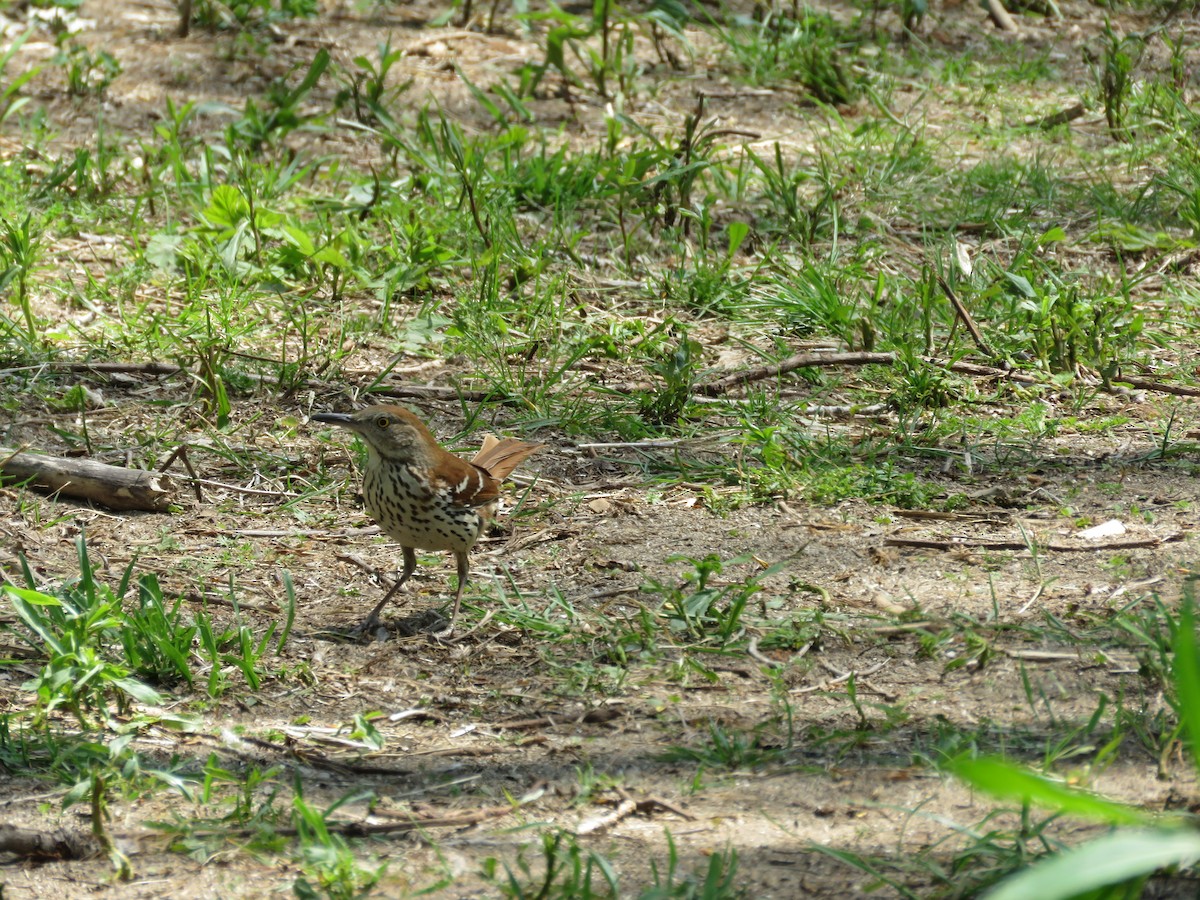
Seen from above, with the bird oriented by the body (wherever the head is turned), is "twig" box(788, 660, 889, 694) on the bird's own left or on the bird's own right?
on the bird's own left

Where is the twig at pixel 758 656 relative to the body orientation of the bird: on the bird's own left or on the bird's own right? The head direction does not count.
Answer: on the bird's own left

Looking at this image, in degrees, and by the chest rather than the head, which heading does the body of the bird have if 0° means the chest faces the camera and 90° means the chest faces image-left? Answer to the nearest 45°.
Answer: approximately 45°

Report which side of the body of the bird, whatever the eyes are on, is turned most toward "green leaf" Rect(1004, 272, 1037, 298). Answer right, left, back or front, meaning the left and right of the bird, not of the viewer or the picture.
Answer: back

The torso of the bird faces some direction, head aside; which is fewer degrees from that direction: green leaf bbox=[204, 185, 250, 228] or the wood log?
the wood log

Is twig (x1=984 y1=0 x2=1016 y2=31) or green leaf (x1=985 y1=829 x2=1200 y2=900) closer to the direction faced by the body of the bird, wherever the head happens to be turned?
the green leaf

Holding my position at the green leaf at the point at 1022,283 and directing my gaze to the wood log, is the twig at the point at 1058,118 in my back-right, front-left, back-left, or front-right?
back-right

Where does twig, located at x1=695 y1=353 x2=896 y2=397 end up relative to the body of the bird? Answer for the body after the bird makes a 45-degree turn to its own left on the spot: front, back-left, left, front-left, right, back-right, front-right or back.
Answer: back-left

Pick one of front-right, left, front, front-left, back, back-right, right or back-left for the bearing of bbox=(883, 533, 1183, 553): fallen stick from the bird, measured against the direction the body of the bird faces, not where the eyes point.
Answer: back-left

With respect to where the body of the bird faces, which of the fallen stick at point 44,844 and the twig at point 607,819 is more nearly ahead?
the fallen stick

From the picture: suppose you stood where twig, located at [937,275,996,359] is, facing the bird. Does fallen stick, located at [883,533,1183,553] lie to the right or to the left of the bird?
left
